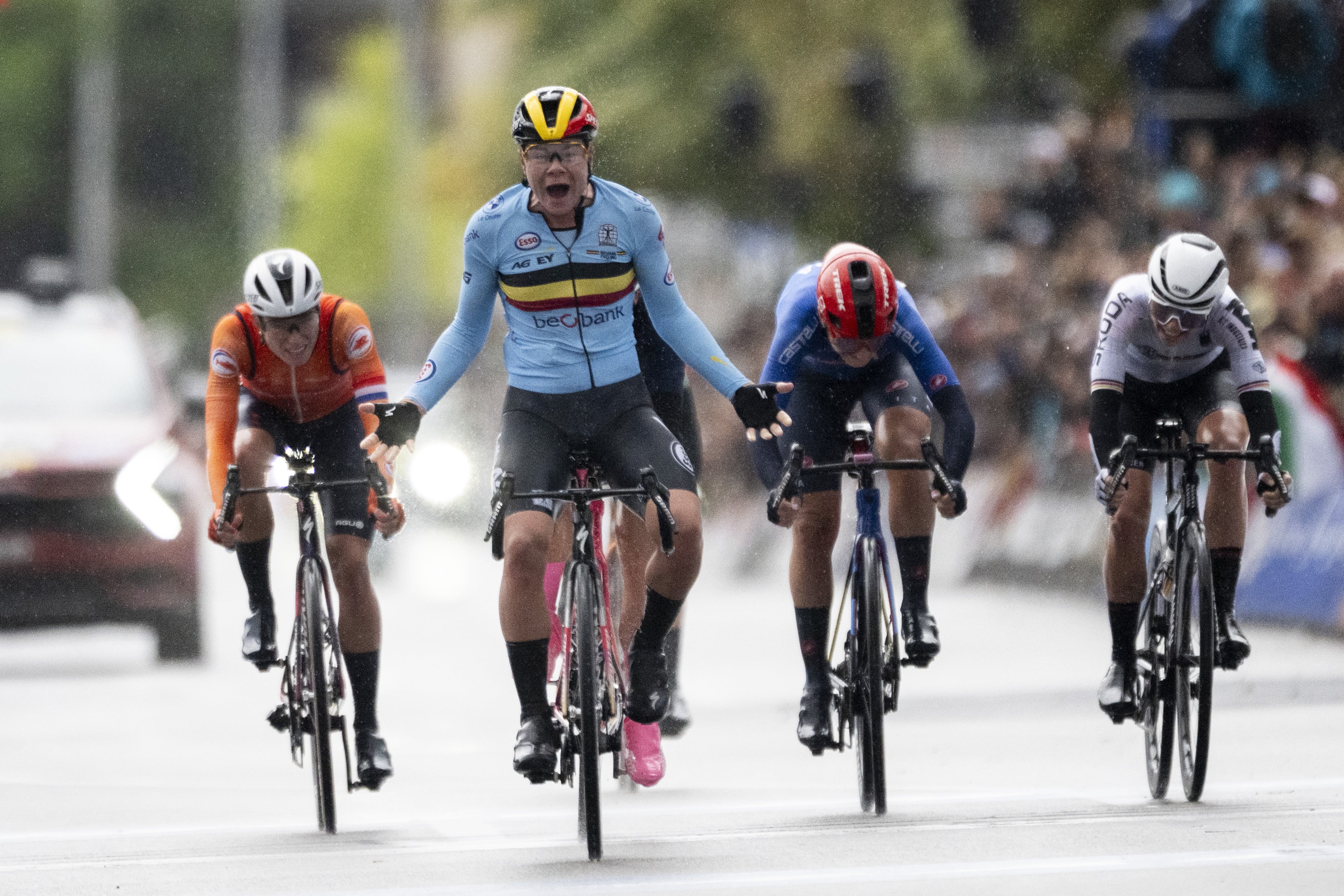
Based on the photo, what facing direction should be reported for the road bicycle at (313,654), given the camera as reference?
facing the viewer

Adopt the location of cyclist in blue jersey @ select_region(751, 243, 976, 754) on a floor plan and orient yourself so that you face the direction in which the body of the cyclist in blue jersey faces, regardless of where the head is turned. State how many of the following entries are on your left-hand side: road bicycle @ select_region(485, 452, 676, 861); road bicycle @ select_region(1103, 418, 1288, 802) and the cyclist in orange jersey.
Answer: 1

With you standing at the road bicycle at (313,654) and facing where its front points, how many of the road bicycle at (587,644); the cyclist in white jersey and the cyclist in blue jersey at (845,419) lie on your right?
0

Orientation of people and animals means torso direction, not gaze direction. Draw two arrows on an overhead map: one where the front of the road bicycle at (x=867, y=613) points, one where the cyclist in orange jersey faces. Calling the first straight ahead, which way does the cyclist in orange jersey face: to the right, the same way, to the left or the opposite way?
the same way

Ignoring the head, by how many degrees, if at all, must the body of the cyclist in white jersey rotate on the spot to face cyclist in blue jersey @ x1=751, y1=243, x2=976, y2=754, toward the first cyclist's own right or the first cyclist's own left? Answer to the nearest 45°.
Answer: approximately 90° to the first cyclist's own right

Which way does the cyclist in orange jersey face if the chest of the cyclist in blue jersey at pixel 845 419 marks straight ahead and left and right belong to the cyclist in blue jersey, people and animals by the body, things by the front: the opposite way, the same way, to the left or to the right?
the same way

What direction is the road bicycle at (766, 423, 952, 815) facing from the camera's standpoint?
toward the camera

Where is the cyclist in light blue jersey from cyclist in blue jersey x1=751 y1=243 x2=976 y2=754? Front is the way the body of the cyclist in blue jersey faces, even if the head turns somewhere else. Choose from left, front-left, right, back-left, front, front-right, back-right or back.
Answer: front-right

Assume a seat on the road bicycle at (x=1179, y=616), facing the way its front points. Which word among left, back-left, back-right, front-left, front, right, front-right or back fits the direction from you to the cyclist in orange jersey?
right

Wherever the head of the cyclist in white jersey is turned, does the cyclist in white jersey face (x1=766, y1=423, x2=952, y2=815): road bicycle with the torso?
no

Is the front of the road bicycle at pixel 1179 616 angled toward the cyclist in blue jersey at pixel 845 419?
no

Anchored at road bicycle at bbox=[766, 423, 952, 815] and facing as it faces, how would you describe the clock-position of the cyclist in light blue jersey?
The cyclist in light blue jersey is roughly at 2 o'clock from the road bicycle.

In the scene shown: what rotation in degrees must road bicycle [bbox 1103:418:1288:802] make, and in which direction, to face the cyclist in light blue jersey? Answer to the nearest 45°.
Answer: approximately 45° to its right

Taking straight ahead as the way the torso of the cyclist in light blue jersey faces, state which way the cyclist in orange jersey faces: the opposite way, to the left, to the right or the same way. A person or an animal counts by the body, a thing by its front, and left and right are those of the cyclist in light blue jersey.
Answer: the same way

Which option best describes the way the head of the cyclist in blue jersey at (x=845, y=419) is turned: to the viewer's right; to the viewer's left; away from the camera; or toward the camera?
toward the camera

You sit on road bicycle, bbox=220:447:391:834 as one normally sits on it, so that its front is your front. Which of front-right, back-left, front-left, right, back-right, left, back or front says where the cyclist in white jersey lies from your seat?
left

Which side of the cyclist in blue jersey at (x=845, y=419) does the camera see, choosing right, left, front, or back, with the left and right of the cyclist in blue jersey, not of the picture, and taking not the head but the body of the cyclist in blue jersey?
front

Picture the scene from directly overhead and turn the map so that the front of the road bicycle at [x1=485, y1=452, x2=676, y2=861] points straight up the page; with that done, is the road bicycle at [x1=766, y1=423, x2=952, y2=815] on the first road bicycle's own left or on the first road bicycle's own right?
on the first road bicycle's own left

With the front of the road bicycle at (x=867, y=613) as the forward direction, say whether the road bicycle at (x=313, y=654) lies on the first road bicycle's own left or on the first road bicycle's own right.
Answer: on the first road bicycle's own right
